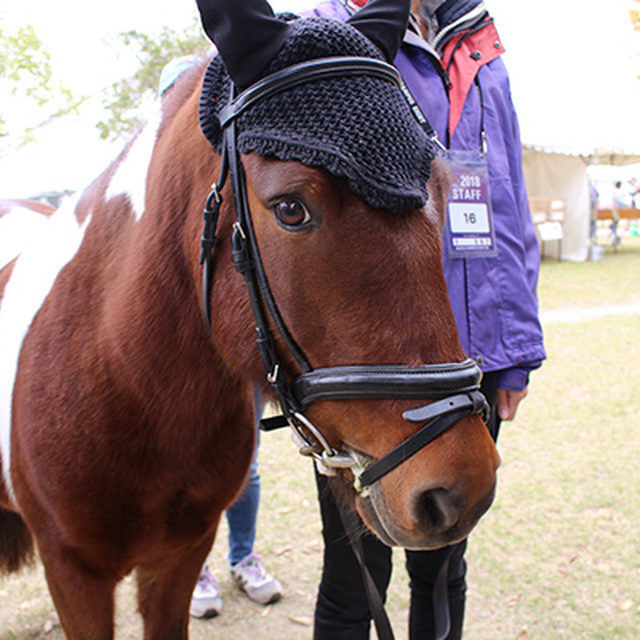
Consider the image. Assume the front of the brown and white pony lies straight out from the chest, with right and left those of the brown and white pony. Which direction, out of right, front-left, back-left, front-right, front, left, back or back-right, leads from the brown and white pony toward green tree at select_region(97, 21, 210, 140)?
back-left

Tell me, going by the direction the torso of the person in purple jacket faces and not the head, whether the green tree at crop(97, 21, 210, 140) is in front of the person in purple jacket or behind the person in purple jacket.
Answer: behind

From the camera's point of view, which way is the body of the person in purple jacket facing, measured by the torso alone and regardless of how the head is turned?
toward the camera

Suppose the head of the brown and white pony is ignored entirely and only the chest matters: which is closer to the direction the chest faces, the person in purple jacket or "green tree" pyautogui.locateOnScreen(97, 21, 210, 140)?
the person in purple jacket

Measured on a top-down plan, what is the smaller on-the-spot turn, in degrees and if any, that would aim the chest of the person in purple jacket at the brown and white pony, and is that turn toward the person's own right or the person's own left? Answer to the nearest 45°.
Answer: approximately 45° to the person's own right

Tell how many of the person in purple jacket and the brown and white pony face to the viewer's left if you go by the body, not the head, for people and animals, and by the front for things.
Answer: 0

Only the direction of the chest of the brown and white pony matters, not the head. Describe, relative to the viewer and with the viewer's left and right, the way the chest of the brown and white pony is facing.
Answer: facing the viewer and to the right of the viewer
